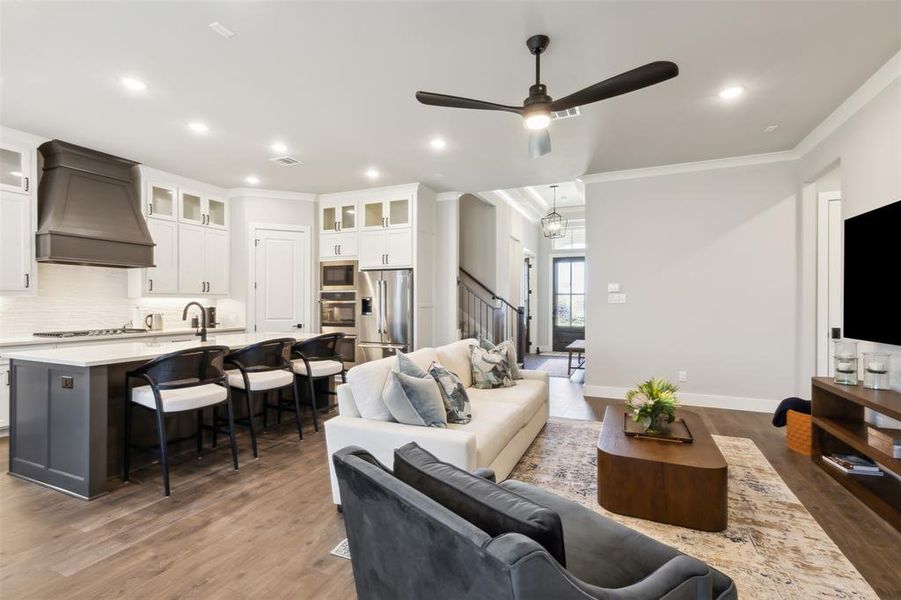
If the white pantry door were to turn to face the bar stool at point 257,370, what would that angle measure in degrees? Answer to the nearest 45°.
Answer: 0° — it already faces it

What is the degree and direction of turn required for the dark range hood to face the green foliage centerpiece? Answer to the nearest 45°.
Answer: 0° — it already faces it

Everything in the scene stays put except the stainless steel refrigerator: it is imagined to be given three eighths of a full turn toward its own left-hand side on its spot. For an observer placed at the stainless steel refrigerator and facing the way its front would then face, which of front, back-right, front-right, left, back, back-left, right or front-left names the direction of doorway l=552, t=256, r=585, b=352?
front

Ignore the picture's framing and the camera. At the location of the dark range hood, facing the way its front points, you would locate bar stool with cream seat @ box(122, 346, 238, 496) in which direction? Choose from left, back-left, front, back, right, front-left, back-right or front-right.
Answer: front-right

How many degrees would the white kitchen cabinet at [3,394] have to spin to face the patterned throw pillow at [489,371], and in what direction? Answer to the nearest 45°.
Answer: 0° — it already faces it

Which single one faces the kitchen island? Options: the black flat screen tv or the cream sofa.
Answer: the black flat screen tv

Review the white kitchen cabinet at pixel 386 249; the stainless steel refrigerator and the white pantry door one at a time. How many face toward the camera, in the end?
3

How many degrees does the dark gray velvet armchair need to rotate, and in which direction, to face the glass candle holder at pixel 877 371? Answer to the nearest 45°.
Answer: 0° — it already faces it

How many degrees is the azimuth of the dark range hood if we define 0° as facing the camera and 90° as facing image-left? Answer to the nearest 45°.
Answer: approximately 315°

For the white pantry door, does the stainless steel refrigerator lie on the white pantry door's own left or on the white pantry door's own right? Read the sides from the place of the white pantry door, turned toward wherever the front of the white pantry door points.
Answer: on the white pantry door's own left

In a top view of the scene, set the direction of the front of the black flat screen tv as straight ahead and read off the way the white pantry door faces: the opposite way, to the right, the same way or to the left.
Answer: to the left

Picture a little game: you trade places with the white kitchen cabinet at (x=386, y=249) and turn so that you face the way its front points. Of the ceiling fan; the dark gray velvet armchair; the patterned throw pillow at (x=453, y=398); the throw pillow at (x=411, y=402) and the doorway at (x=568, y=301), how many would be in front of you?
4

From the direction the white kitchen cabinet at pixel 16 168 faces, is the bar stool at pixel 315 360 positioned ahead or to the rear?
ahead

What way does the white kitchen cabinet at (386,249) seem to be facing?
toward the camera

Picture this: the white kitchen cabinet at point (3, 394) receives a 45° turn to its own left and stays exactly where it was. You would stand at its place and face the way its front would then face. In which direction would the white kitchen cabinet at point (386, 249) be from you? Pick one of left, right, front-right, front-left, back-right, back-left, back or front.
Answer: front

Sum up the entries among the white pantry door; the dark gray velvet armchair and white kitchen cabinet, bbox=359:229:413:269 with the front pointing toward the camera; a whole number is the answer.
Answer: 2

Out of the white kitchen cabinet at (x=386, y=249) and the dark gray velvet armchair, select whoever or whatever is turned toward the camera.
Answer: the white kitchen cabinet

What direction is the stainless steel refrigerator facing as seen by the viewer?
toward the camera

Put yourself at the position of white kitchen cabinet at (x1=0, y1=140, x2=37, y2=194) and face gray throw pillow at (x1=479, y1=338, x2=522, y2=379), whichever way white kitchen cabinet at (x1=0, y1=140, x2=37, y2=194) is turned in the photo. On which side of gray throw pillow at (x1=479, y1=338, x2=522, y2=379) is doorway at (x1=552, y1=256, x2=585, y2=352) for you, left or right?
left

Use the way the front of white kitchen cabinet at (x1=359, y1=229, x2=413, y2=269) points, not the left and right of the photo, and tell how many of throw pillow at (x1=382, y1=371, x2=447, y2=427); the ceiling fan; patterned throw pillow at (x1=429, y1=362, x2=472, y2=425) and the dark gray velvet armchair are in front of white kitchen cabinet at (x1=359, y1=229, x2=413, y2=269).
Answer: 4

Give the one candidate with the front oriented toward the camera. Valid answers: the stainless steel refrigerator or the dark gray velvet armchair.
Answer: the stainless steel refrigerator
